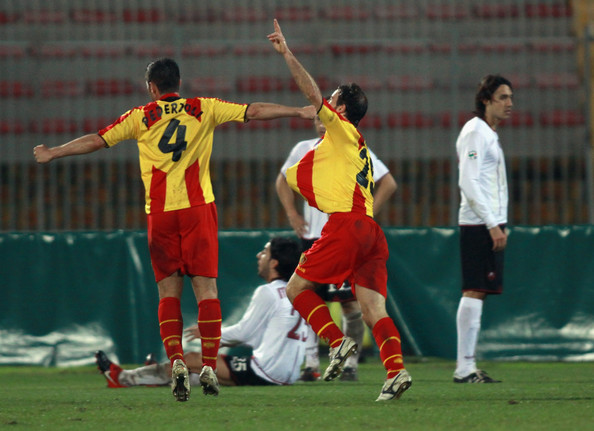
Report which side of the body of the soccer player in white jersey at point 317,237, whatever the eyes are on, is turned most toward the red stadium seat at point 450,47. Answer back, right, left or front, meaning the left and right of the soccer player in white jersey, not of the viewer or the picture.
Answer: back

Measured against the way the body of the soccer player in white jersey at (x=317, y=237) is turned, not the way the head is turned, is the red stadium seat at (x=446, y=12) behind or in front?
behind

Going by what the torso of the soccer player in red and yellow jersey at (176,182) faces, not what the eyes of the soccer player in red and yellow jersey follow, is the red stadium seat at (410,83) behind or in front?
in front

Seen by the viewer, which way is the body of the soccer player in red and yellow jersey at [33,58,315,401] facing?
away from the camera

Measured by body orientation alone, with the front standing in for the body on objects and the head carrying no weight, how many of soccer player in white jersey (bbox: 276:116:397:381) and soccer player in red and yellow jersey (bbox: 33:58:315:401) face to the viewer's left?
0

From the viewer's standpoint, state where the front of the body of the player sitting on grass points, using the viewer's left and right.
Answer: facing to the left of the viewer

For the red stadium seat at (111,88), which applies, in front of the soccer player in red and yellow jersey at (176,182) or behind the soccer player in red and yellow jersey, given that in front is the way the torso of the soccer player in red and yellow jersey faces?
in front

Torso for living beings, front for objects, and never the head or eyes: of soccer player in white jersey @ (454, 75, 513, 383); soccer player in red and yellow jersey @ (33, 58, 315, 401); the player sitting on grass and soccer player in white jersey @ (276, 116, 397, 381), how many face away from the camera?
1

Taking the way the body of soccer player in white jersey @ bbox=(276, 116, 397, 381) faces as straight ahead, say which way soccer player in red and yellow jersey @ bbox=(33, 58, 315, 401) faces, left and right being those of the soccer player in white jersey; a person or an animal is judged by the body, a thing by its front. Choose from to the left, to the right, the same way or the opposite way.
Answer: the opposite way

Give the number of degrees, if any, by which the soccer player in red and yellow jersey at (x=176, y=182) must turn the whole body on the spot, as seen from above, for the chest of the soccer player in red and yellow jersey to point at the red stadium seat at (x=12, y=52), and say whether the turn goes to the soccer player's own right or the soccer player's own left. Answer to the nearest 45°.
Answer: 0° — they already face it

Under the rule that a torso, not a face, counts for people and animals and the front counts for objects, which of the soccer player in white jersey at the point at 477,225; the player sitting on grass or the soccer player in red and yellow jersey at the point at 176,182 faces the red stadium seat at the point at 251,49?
the soccer player in red and yellow jersey

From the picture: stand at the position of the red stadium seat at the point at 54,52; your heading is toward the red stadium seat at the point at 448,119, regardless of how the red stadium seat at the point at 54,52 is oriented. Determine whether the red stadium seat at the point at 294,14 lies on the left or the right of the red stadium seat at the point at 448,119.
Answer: left

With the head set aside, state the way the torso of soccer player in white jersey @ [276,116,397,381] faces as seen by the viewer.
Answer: toward the camera
